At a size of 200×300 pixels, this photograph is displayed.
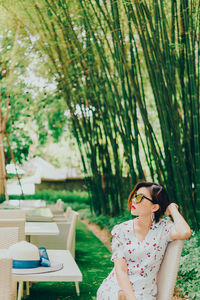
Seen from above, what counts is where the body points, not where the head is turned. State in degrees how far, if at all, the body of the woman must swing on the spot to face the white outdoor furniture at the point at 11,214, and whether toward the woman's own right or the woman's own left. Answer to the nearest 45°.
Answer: approximately 90° to the woman's own right

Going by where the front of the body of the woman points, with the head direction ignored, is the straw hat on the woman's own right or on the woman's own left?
on the woman's own right

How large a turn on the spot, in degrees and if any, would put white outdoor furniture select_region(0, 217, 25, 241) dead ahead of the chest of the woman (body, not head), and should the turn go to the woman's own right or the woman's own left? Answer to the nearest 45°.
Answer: approximately 90° to the woman's own right

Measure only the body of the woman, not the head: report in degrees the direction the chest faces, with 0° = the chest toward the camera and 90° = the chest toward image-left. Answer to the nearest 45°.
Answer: approximately 45°

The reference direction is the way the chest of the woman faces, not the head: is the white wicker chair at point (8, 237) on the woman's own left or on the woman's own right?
on the woman's own right
